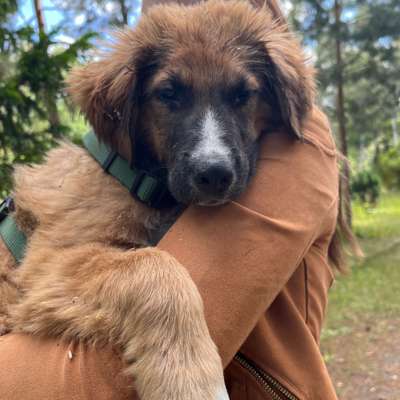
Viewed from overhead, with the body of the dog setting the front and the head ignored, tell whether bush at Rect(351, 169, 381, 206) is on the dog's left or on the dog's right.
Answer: on the dog's left

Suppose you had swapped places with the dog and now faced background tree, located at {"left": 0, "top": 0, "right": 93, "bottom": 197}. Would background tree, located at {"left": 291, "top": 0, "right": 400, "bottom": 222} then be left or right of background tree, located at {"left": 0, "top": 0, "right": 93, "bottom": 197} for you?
right

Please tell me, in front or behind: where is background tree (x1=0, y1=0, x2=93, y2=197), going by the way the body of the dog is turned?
behind

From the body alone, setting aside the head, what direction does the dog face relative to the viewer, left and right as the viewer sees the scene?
facing the viewer and to the right of the viewer

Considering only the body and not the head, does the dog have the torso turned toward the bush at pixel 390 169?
no
